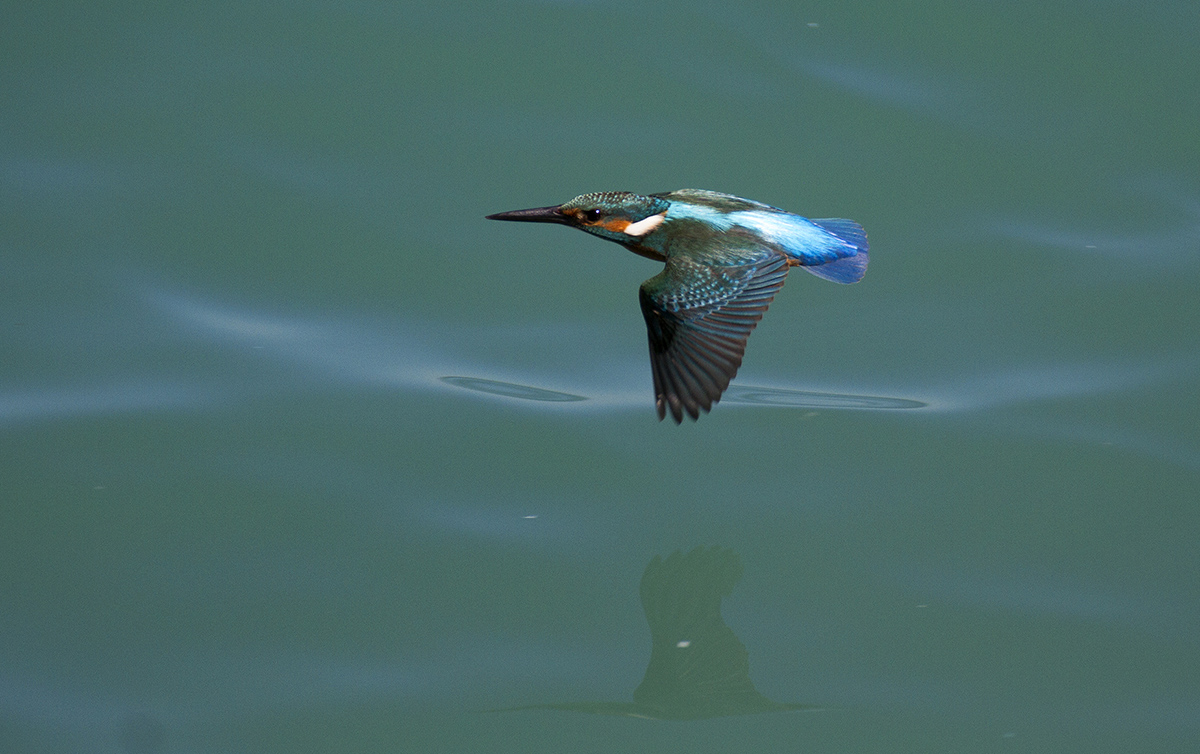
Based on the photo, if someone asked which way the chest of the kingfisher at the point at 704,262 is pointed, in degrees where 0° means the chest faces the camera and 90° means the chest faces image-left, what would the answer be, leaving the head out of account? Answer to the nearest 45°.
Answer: approximately 90°
